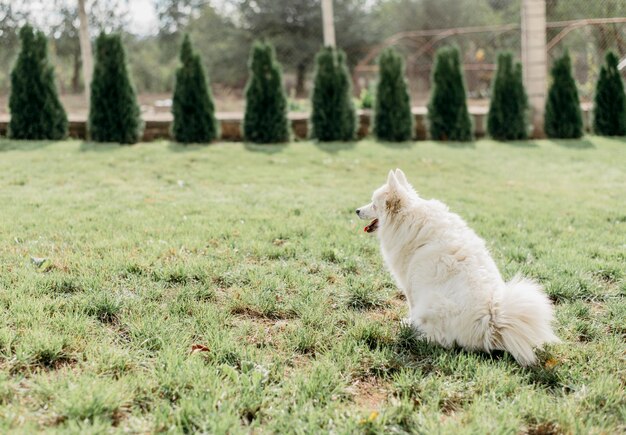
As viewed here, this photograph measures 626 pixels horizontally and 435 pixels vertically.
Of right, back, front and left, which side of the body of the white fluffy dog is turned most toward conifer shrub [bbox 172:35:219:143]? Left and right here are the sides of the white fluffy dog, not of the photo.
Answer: front

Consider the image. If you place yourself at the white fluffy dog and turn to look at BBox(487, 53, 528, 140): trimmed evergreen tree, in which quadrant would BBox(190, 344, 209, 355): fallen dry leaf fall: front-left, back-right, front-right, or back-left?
back-left

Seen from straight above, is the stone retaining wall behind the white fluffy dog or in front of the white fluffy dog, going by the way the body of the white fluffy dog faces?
in front

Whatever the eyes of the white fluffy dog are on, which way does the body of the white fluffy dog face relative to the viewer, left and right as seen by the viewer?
facing away from the viewer and to the left of the viewer

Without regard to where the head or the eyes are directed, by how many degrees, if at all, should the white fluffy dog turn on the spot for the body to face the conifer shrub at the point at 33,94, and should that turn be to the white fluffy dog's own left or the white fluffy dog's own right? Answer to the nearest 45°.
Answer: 0° — it already faces it

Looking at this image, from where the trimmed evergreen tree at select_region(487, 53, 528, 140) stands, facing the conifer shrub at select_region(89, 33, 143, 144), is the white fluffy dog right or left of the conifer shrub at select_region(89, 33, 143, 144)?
left

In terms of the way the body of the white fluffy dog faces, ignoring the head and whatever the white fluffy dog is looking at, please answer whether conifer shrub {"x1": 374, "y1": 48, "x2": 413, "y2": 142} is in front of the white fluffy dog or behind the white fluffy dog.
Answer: in front

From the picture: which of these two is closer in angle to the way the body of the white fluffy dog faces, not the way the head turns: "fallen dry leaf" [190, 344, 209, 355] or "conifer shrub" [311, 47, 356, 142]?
the conifer shrub

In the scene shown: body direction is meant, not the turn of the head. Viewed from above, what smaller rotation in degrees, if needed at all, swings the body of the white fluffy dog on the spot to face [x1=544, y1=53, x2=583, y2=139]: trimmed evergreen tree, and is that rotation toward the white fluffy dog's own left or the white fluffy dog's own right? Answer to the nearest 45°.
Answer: approximately 45° to the white fluffy dog's own right

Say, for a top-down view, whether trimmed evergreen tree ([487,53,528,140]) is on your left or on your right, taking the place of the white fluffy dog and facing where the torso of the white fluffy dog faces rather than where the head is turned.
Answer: on your right

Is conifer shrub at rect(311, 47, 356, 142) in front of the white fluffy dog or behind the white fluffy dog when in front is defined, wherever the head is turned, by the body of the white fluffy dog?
in front
